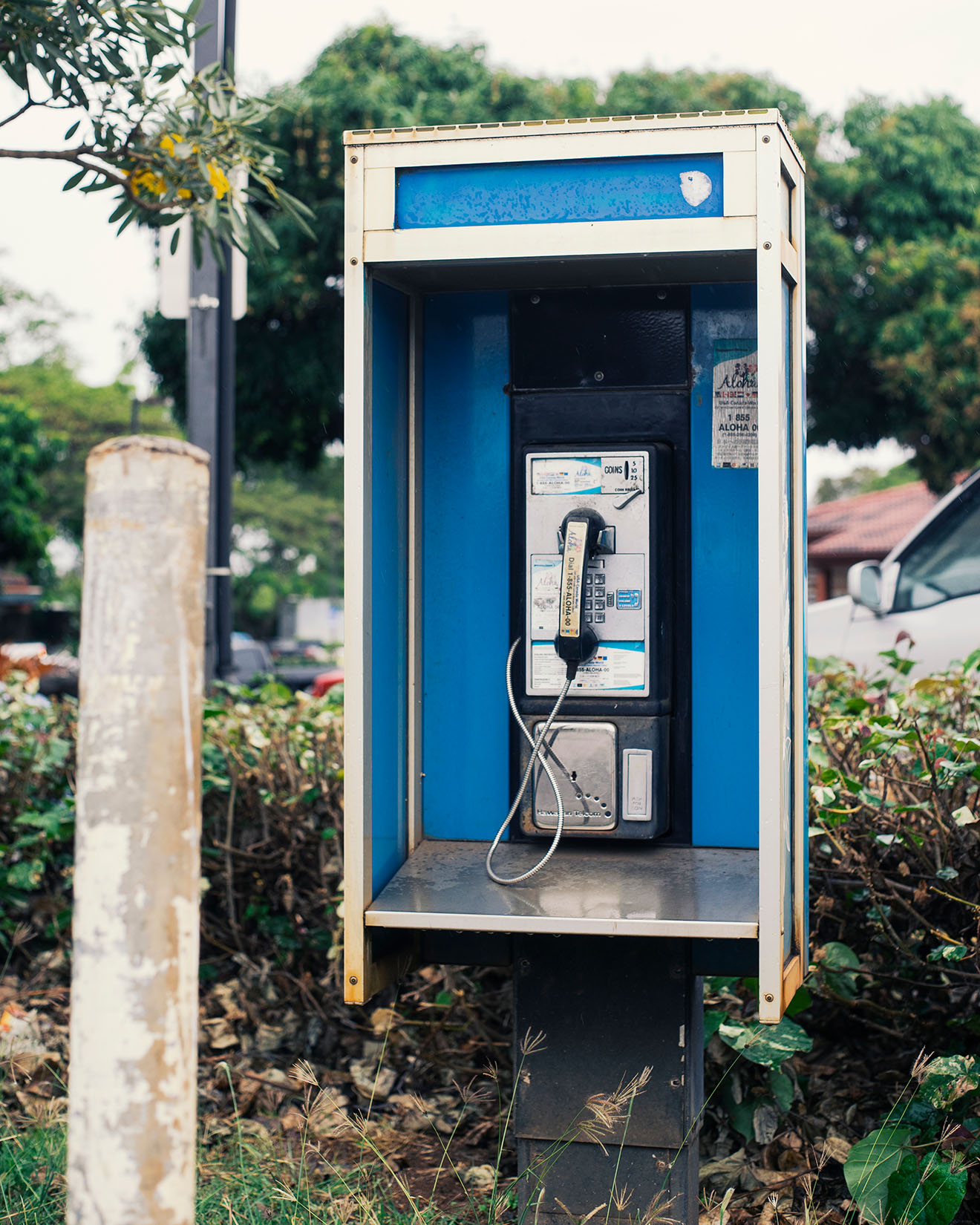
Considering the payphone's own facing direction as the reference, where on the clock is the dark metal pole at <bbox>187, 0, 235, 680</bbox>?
The dark metal pole is roughly at 5 o'clock from the payphone.

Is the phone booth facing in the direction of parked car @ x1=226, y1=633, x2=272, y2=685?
no

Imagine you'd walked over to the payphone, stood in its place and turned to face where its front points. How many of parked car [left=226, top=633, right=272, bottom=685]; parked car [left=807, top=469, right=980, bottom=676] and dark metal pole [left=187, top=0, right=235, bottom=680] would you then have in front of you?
0

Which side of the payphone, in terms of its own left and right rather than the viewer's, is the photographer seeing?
front

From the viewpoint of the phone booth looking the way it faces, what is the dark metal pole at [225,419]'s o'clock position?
The dark metal pole is roughly at 5 o'clock from the phone booth.

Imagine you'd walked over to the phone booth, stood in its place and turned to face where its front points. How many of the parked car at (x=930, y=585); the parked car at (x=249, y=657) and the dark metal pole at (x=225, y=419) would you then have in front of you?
0

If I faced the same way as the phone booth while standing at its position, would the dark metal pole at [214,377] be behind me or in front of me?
behind

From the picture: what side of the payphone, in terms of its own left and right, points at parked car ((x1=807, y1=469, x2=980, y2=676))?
back

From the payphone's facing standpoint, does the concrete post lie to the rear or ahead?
ahead

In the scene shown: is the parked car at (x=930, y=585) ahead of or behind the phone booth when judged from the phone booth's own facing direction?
behind
